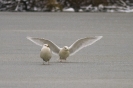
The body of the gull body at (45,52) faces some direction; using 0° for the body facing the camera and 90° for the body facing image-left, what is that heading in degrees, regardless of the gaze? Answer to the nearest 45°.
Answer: approximately 0°

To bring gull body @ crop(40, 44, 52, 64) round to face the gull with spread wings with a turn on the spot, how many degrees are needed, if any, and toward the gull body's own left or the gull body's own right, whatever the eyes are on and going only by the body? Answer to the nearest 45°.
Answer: approximately 135° to the gull body's own left
